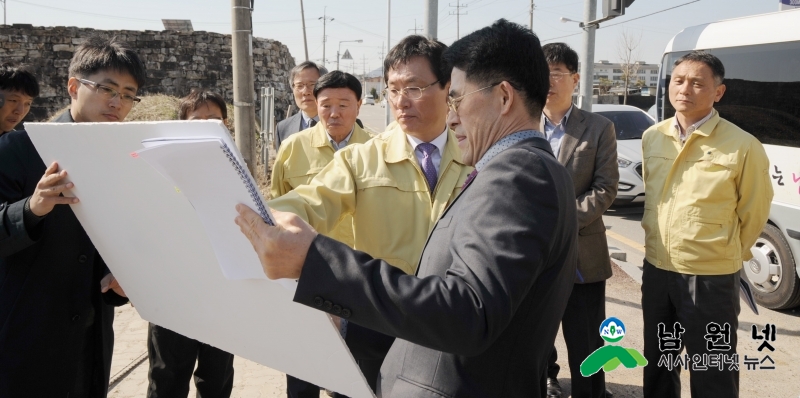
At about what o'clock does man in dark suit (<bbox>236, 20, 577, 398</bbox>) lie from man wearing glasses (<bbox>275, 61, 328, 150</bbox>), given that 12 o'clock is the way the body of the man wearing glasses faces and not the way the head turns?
The man in dark suit is roughly at 12 o'clock from the man wearing glasses.

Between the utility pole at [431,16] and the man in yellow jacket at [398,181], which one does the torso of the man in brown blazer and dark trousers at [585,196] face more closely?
the man in yellow jacket

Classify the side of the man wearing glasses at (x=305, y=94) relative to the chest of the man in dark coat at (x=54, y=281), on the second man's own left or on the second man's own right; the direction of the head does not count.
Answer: on the second man's own left

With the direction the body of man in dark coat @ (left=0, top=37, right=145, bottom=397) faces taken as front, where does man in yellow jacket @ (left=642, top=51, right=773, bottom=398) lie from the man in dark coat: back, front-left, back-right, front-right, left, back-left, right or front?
front-left

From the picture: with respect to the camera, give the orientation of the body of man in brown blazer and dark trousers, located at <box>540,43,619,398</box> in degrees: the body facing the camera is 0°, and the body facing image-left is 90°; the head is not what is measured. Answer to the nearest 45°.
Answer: approximately 45°

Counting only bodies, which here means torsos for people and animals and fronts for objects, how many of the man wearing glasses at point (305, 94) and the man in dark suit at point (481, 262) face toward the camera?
1

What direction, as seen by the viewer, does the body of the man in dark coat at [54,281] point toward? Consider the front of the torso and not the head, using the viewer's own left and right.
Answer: facing the viewer and to the right of the viewer

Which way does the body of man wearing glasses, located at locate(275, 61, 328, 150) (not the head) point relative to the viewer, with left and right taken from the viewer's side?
facing the viewer
